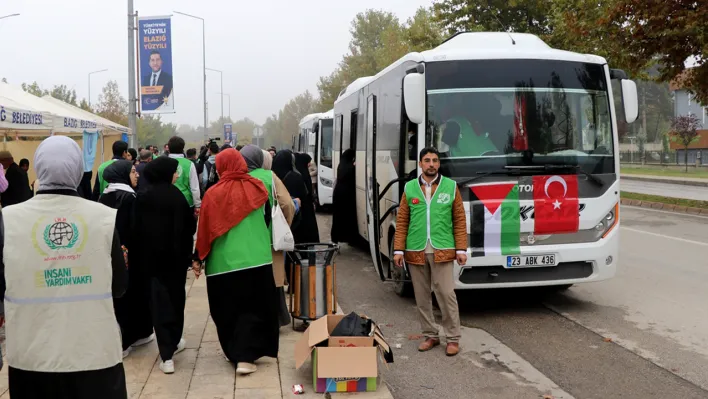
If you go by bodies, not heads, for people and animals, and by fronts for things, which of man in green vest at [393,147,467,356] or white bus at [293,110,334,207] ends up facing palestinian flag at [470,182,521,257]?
the white bus

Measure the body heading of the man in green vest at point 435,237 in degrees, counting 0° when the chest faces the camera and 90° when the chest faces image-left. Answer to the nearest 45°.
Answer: approximately 0°

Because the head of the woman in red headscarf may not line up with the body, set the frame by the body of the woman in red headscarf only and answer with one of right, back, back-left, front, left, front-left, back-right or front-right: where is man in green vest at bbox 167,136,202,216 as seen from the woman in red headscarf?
front

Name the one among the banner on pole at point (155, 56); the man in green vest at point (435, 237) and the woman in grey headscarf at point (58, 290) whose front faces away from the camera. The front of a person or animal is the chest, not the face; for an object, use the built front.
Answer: the woman in grey headscarf

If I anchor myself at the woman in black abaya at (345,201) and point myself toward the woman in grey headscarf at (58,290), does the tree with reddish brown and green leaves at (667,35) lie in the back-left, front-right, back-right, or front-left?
back-left

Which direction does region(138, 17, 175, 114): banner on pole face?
toward the camera

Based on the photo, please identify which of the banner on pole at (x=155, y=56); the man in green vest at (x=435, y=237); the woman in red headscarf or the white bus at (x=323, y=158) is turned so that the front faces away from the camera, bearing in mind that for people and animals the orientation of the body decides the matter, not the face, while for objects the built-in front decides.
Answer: the woman in red headscarf

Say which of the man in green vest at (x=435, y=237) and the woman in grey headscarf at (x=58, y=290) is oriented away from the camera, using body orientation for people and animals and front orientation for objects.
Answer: the woman in grey headscarf

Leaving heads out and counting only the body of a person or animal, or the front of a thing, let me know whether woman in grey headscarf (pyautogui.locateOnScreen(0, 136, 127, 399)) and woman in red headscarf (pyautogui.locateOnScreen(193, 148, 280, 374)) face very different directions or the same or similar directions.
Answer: same or similar directions

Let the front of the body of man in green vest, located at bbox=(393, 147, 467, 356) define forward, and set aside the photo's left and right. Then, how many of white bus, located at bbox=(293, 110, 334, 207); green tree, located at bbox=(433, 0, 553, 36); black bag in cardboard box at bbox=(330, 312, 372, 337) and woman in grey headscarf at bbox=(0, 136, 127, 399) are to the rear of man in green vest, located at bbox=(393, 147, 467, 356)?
2

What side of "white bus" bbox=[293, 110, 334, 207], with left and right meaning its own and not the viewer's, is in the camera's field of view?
front

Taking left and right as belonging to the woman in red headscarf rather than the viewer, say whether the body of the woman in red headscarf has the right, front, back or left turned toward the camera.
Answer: back

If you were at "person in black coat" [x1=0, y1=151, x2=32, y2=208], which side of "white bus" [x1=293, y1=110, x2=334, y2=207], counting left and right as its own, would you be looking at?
front

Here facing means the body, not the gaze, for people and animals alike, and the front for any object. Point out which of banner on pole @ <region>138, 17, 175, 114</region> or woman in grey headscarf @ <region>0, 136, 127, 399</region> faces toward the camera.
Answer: the banner on pole

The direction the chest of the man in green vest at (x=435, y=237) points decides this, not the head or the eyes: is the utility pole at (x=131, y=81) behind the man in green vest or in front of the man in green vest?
behind

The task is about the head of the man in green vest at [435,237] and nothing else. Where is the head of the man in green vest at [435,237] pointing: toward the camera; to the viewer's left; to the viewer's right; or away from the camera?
toward the camera

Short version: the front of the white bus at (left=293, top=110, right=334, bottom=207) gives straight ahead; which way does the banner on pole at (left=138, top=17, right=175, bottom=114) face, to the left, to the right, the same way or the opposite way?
the same way

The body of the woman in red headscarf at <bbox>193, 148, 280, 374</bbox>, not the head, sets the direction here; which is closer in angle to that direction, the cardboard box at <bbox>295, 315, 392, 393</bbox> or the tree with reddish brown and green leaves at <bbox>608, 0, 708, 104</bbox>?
the tree with reddish brown and green leaves

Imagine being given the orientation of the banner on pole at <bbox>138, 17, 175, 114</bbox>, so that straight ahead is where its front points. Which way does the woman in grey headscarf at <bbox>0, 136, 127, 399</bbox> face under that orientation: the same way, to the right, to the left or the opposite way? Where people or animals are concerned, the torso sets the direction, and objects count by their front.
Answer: the opposite way

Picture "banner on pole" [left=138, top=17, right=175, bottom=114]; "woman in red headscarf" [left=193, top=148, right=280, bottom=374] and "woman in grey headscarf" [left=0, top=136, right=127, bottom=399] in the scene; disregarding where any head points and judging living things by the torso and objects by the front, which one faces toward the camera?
the banner on pole

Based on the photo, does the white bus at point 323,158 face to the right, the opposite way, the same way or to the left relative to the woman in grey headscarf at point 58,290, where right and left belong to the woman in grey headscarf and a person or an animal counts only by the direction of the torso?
the opposite way

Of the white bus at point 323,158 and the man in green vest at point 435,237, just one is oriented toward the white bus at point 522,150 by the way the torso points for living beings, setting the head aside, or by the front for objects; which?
the white bus at point 323,158

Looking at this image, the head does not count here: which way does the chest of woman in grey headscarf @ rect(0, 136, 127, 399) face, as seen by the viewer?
away from the camera
